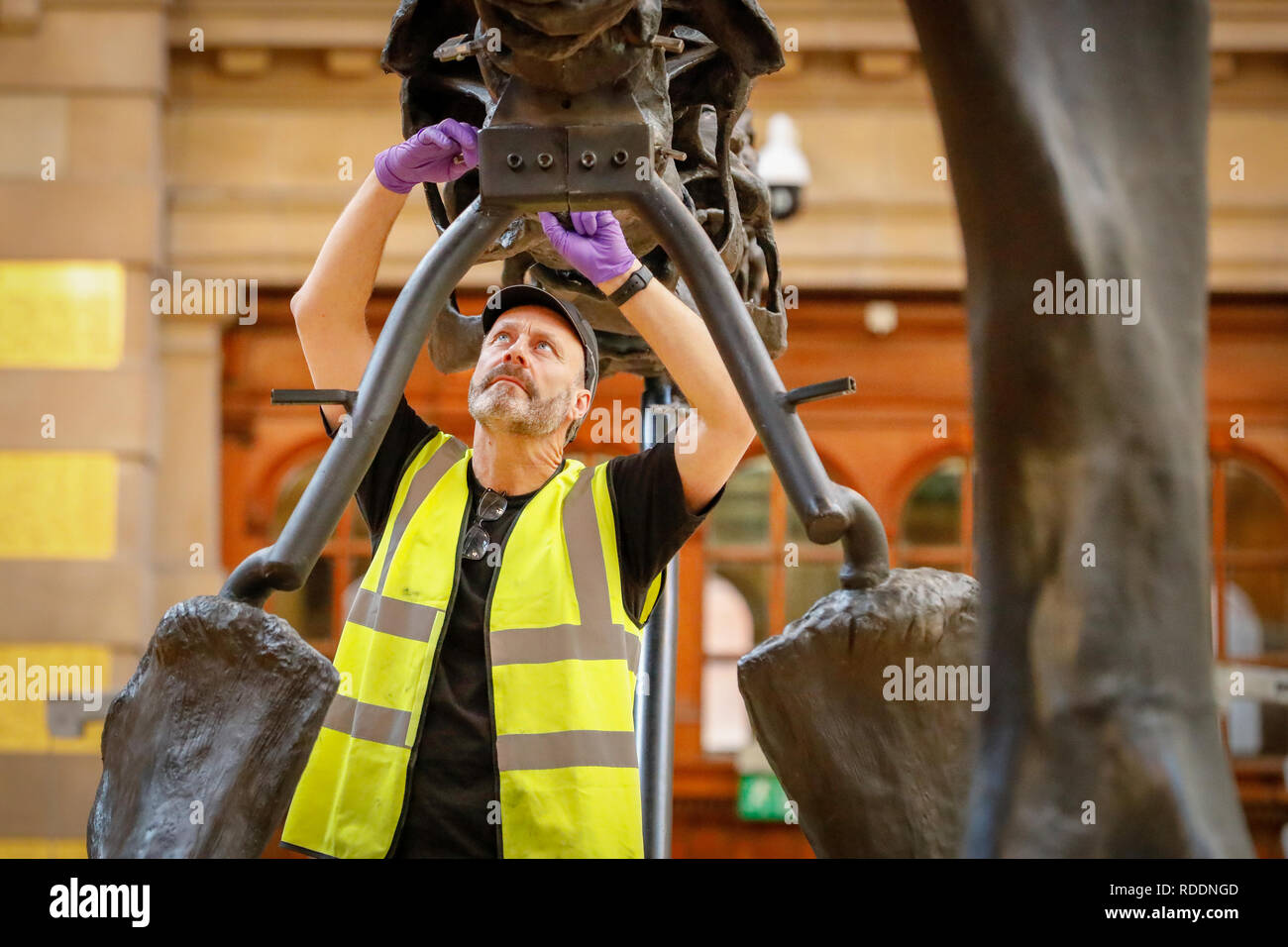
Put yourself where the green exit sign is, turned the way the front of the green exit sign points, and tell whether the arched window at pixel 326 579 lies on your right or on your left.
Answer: on your right

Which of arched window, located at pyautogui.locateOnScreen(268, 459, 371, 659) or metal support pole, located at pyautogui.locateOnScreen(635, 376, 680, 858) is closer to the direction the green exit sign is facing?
the metal support pole

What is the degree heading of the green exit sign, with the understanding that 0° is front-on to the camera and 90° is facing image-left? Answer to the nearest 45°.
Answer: approximately 0°

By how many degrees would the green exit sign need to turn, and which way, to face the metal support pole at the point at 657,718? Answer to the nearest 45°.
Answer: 0° — it already faces it
